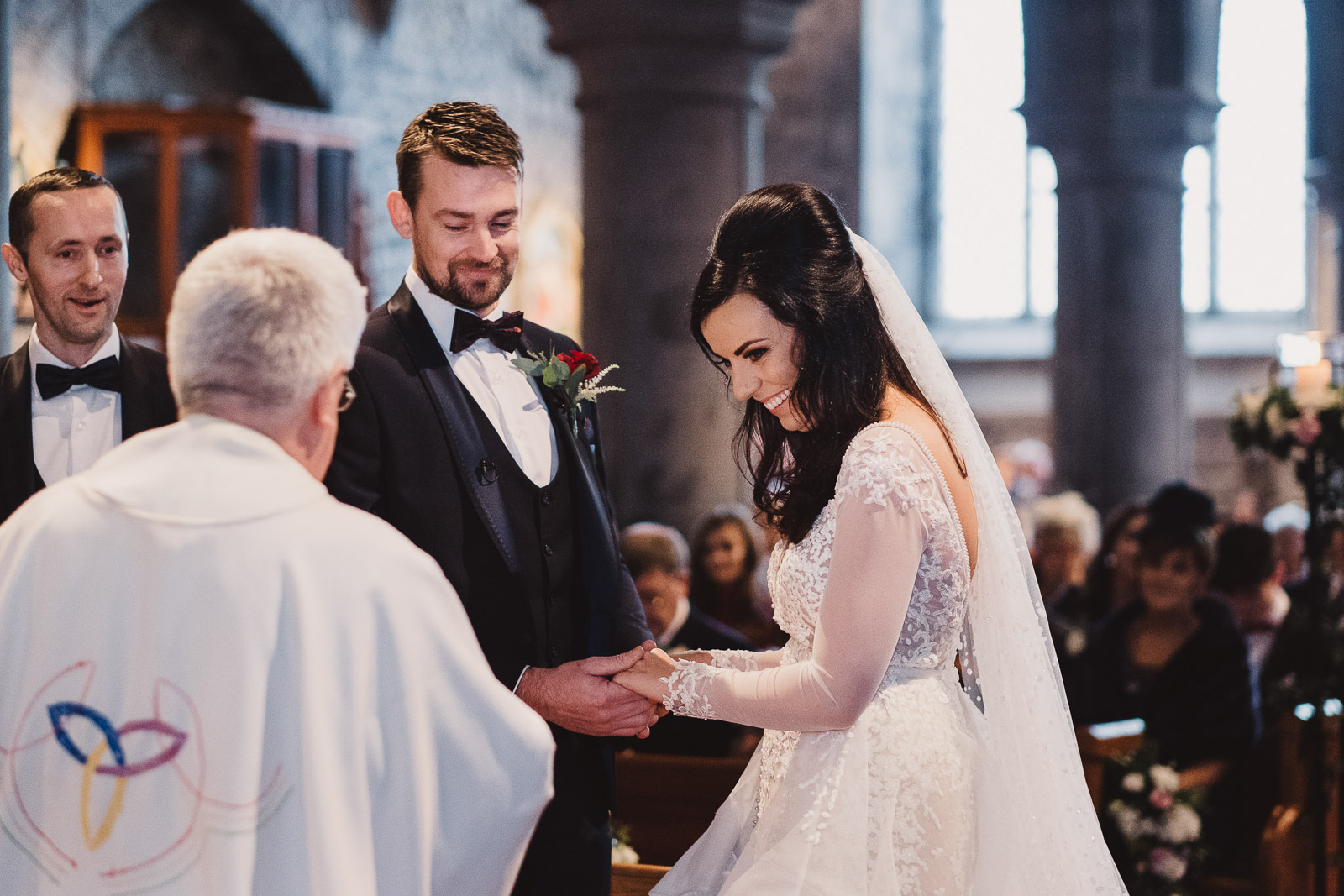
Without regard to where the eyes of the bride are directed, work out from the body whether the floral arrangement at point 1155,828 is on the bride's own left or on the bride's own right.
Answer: on the bride's own right

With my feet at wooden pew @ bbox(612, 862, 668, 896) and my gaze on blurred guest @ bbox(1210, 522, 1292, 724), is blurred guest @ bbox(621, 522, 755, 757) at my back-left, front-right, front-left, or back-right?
front-left

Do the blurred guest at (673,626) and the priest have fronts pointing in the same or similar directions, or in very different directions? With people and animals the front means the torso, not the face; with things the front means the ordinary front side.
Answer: very different directions

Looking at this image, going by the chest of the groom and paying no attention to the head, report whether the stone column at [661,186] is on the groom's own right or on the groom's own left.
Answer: on the groom's own left

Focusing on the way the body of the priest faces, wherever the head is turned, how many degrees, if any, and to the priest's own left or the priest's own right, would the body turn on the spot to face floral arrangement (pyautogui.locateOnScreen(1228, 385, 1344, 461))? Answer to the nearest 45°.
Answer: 0° — they already face it

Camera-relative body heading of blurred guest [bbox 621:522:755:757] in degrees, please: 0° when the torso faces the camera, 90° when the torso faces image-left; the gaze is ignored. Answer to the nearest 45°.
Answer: approximately 45°

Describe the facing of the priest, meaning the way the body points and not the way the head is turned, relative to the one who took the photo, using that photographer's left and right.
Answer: facing away from the viewer and to the right of the viewer

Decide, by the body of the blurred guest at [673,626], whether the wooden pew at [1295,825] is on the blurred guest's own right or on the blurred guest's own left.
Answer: on the blurred guest's own left

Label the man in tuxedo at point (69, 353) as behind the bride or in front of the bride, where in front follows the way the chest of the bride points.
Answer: in front

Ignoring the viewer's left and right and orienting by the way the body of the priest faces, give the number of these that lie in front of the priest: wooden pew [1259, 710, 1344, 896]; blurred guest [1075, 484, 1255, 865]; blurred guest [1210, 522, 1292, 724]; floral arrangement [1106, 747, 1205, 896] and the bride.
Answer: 5

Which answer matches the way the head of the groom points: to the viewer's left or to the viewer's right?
to the viewer's right

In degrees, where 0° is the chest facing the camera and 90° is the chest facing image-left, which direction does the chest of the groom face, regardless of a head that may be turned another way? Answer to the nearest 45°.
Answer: approximately 315°

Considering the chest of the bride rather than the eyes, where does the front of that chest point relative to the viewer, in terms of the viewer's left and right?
facing to the left of the viewer

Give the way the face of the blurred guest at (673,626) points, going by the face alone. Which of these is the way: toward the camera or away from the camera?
toward the camera

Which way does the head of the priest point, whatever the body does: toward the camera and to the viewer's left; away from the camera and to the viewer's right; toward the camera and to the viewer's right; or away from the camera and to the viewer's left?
away from the camera and to the viewer's right

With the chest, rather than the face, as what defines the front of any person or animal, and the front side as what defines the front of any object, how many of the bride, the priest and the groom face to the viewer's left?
1

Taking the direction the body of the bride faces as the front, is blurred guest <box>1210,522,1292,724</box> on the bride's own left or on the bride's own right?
on the bride's own right
